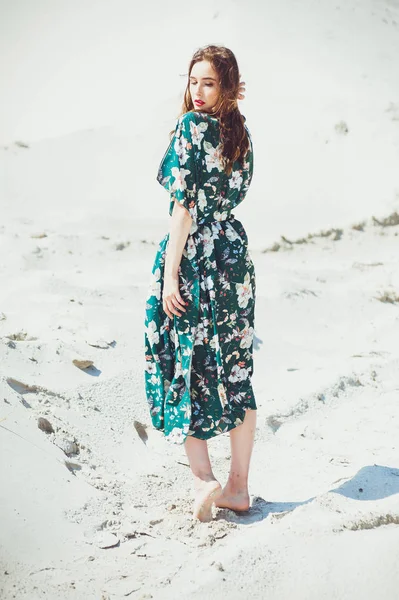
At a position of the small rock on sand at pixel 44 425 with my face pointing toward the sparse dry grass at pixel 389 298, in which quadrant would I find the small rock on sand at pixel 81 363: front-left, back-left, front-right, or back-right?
front-left

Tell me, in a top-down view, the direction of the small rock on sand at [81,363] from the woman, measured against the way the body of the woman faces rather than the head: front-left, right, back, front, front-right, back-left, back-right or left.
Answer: front

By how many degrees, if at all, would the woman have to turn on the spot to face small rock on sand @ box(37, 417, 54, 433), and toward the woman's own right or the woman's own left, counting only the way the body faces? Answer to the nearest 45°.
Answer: approximately 45° to the woman's own left

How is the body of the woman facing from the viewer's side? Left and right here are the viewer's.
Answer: facing away from the viewer and to the left of the viewer

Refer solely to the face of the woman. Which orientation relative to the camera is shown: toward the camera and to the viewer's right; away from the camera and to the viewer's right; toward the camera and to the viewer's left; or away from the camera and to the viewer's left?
toward the camera and to the viewer's left

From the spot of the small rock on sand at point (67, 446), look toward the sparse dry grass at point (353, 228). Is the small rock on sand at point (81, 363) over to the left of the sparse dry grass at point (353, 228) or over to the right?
left

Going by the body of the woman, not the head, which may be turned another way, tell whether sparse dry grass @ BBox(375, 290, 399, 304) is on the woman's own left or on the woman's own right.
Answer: on the woman's own right

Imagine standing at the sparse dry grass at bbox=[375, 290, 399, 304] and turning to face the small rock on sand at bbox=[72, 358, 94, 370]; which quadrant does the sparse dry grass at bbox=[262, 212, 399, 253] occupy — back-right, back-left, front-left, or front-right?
back-right
